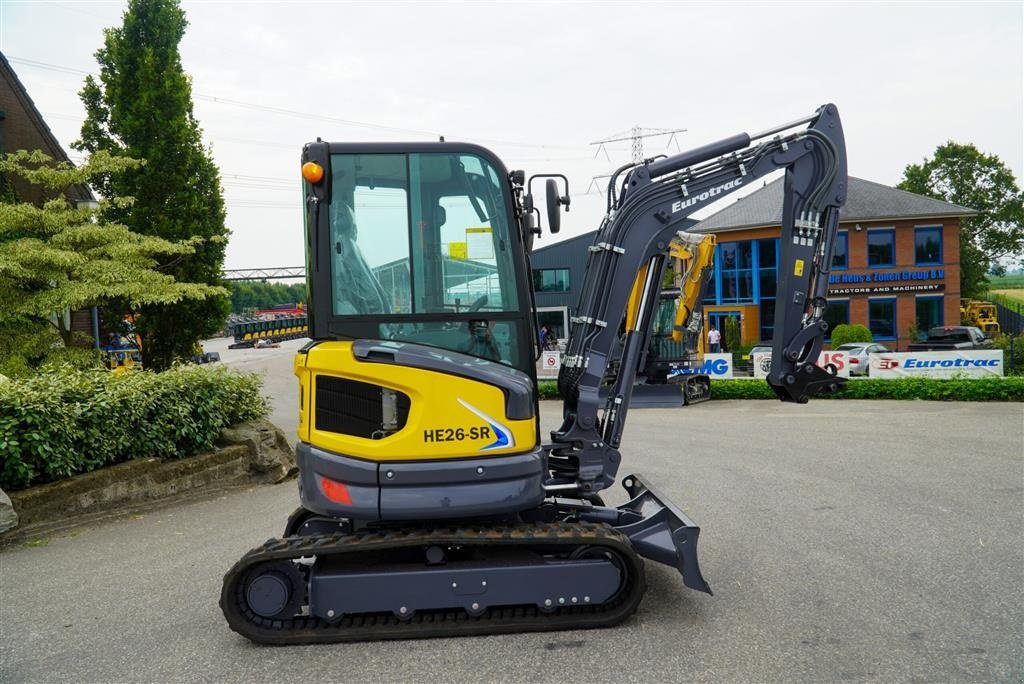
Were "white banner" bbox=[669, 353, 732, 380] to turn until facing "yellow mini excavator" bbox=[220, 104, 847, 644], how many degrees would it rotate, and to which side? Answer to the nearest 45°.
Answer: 0° — it already faces it

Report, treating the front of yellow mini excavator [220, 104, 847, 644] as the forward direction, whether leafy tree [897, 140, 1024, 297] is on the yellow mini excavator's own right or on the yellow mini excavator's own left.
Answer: on the yellow mini excavator's own left

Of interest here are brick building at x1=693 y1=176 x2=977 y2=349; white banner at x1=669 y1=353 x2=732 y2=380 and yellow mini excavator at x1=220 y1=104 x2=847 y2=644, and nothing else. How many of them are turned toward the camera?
2

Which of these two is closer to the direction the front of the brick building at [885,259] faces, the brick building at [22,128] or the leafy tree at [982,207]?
the brick building

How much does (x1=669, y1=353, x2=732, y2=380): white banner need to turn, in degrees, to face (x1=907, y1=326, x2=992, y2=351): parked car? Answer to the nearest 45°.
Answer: approximately 135° to its left

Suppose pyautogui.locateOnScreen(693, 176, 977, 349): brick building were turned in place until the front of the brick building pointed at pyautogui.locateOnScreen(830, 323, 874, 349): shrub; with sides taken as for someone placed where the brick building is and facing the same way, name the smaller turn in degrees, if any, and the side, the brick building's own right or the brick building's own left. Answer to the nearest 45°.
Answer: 0° — it already faces it

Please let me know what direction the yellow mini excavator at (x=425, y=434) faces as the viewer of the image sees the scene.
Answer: facing to the right of the viewer

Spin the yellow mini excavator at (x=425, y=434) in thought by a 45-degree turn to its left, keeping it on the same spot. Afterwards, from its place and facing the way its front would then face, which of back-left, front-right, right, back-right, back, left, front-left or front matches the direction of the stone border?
left

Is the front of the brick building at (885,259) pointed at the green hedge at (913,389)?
yes

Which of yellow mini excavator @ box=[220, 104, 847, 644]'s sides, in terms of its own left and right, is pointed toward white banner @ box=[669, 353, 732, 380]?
left

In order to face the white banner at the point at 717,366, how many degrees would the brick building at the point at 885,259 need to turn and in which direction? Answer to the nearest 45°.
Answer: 0° — it already faces it

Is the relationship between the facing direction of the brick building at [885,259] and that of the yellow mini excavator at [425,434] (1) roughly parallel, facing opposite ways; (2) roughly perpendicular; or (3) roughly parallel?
roughly perpendicular
